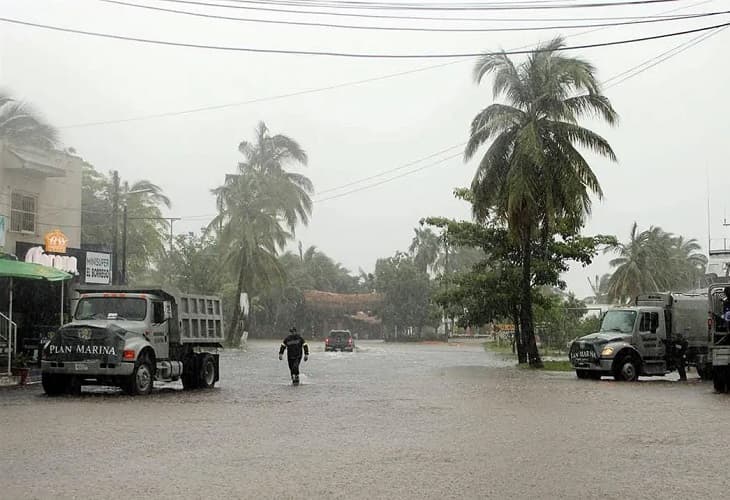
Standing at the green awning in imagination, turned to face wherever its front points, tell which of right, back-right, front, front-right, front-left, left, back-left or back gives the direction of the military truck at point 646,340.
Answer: front-left

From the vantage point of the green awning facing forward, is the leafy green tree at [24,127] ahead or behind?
behind

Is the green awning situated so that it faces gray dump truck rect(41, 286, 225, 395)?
yes

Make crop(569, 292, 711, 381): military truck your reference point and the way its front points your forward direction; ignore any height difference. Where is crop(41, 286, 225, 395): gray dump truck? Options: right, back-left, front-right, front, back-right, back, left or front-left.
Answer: front

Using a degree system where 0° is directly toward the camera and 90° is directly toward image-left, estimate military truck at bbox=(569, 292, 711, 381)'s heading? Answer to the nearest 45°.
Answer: approximately 45°

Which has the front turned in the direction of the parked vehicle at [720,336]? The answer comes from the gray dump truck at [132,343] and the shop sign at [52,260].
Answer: the shop sign

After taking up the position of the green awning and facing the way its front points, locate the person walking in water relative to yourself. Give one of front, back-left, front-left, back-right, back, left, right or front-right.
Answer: front-left

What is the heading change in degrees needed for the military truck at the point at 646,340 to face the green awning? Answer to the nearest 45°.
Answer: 0° — it already faces it

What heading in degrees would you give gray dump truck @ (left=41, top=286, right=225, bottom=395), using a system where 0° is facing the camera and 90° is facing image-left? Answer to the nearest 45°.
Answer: approximately 45°

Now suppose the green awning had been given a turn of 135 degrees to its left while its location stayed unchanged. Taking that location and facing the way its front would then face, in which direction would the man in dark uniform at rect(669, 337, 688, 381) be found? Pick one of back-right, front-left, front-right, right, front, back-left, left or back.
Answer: right

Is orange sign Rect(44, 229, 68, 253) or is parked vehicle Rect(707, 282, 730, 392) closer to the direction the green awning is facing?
the parked vehicle

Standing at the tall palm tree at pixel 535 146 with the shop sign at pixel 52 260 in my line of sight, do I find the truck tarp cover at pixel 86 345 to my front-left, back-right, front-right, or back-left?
front-left

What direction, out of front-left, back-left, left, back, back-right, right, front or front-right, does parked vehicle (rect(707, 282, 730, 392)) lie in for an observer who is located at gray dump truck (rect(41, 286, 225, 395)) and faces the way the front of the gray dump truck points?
back-left

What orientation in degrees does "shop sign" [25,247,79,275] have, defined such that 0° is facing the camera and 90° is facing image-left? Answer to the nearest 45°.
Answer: approximately 315°

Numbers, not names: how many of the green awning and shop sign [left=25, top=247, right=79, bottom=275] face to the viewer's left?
0
